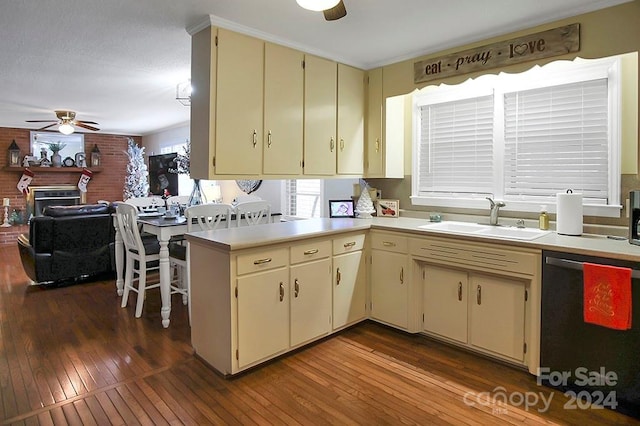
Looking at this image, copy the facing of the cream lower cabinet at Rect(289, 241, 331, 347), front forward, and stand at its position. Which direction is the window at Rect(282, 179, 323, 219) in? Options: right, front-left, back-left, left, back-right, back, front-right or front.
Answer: back-left

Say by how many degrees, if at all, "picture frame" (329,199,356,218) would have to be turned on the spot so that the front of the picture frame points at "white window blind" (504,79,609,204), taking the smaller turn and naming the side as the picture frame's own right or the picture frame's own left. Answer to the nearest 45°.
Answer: approximately 45° to the picture frame's own left

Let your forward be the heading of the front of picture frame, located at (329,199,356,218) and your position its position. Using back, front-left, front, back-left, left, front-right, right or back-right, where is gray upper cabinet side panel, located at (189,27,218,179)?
front-right

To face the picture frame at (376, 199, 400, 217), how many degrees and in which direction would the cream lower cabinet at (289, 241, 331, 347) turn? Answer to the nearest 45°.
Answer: approximately 90° to its left

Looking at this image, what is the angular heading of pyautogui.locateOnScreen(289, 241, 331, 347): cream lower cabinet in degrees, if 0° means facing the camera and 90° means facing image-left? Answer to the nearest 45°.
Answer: approximately 315°

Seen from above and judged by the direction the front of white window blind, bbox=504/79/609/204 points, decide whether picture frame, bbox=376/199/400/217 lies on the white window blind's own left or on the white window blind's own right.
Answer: on the white window blind's own right
